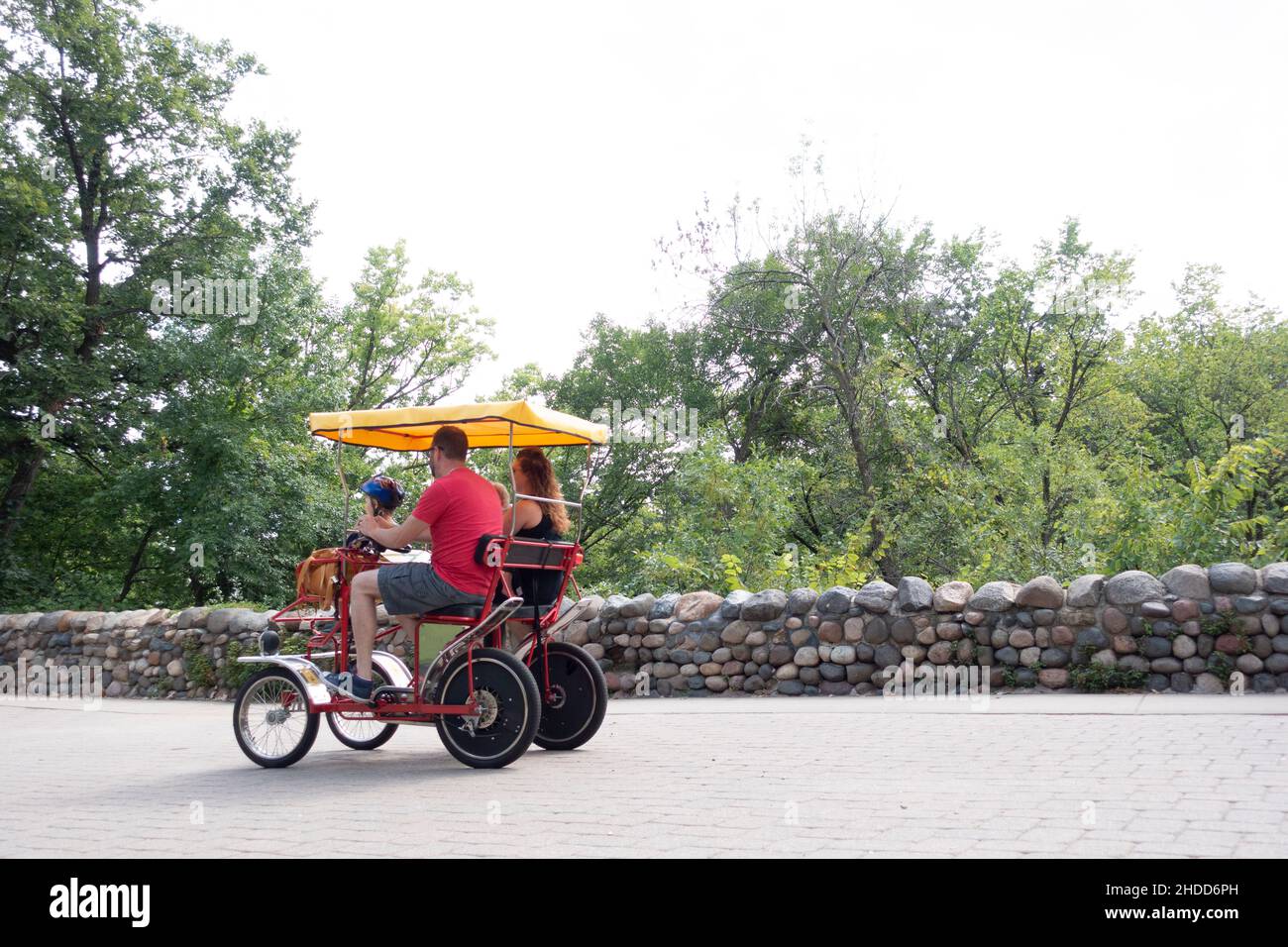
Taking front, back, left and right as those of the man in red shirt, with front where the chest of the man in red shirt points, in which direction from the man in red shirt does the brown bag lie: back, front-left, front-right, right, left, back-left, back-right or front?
front

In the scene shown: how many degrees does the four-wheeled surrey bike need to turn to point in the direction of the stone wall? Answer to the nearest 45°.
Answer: approximately 90° to its right

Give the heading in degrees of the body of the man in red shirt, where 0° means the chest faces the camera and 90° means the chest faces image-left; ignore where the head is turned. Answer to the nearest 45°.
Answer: approximately 135°

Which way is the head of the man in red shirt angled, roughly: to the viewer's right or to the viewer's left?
to the viewer's left

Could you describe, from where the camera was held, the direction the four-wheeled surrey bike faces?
facing away from the viewer and to the left of the viewer
